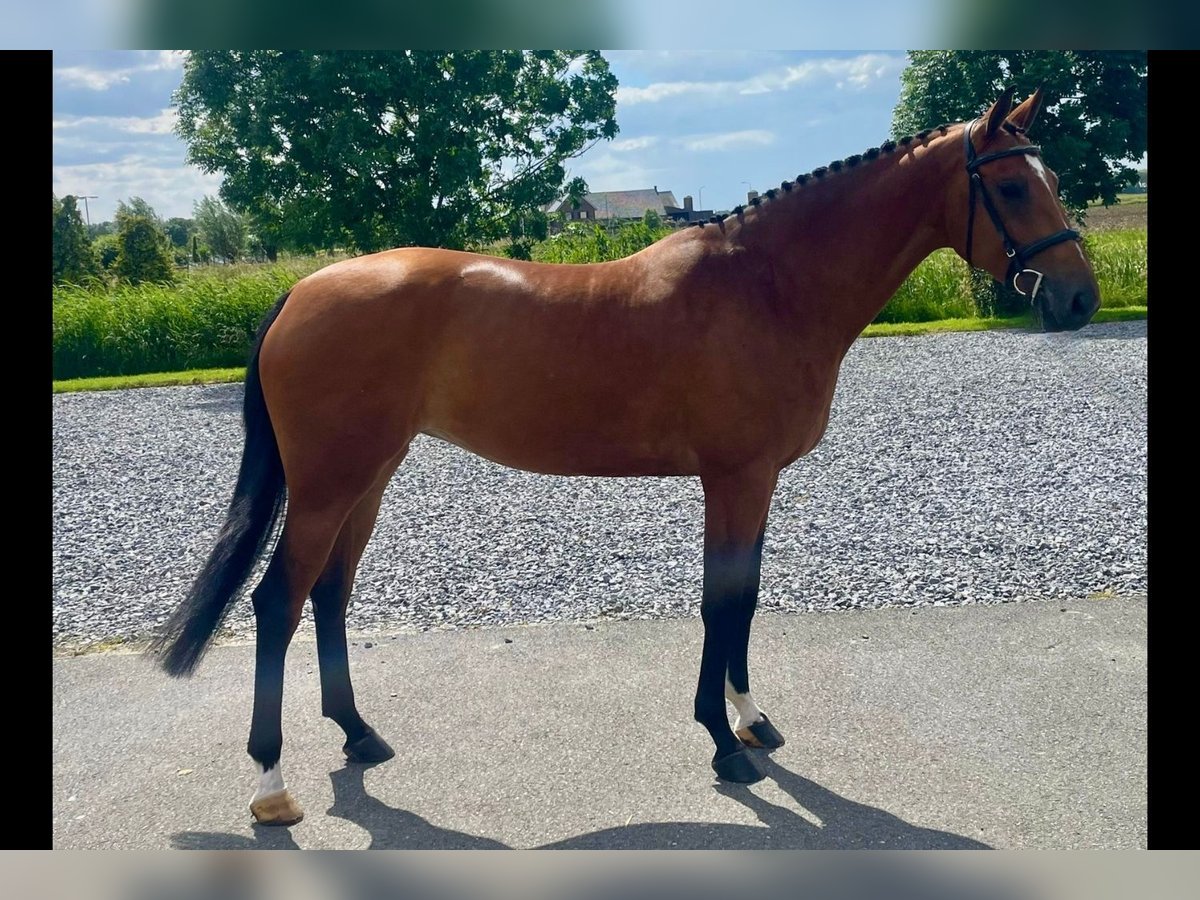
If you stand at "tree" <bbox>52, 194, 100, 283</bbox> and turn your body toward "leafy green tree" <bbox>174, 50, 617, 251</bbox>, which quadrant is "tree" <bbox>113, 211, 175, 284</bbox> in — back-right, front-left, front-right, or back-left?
front-left

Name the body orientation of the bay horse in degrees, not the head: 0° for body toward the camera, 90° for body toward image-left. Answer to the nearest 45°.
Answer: approximately 270°

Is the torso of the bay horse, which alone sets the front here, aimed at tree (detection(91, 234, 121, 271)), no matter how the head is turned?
no

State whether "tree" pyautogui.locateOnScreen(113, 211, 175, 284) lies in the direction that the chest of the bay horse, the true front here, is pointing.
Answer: no

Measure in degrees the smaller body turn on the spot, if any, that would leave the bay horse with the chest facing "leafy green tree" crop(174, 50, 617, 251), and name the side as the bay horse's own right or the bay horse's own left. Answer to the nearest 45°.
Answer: approximately 90° to the bay horse's own left

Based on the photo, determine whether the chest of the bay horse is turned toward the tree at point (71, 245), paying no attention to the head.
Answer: no
